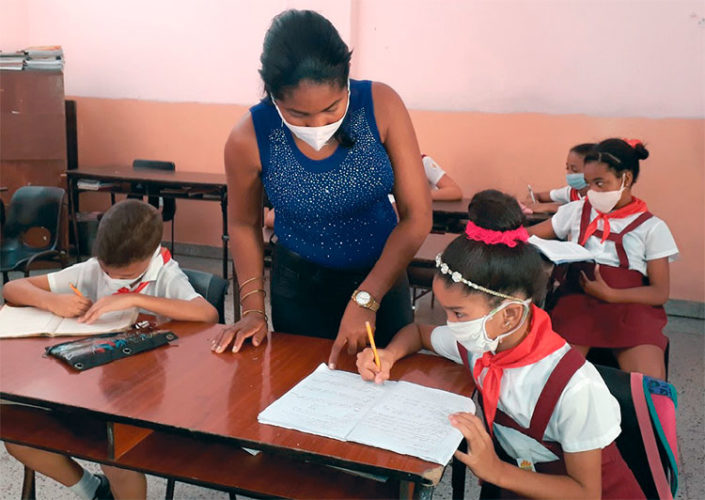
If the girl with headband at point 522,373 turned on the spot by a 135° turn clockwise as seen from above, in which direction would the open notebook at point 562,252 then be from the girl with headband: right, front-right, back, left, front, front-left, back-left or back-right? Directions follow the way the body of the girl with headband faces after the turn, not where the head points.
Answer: front

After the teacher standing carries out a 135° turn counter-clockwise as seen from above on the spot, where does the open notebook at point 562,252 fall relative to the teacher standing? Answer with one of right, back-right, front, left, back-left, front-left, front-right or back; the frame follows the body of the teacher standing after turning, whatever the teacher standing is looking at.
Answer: front

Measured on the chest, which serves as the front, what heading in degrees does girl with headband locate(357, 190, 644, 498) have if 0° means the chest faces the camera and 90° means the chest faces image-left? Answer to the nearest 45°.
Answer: approximately 45°

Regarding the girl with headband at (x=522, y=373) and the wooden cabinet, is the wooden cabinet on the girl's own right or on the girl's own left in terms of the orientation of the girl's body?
on the girl's own right

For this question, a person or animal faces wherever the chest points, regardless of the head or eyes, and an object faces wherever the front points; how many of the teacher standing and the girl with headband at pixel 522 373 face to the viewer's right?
0

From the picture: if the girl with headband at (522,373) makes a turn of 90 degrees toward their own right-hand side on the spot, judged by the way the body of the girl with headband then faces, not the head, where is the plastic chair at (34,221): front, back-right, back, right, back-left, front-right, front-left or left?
front

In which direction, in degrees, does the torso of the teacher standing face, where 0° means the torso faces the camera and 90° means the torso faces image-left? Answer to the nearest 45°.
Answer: approximately 0°
